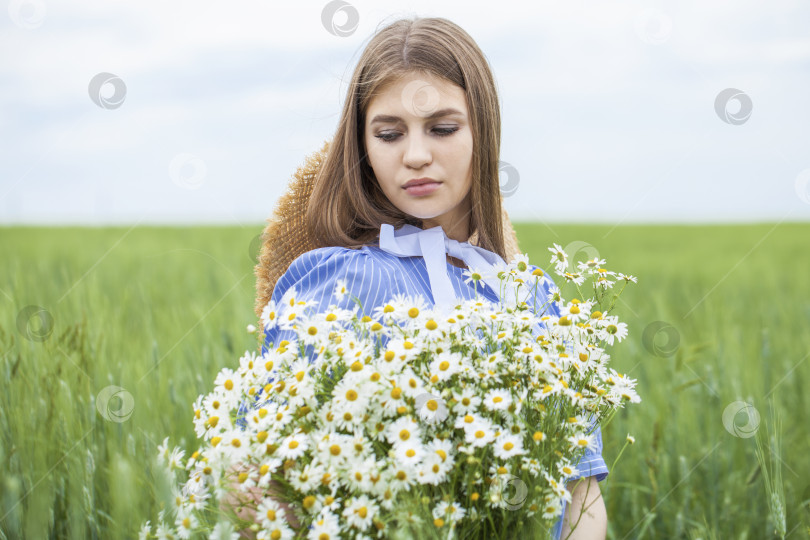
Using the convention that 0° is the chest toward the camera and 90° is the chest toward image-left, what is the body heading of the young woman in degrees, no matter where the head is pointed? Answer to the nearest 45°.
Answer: approximately 0°
